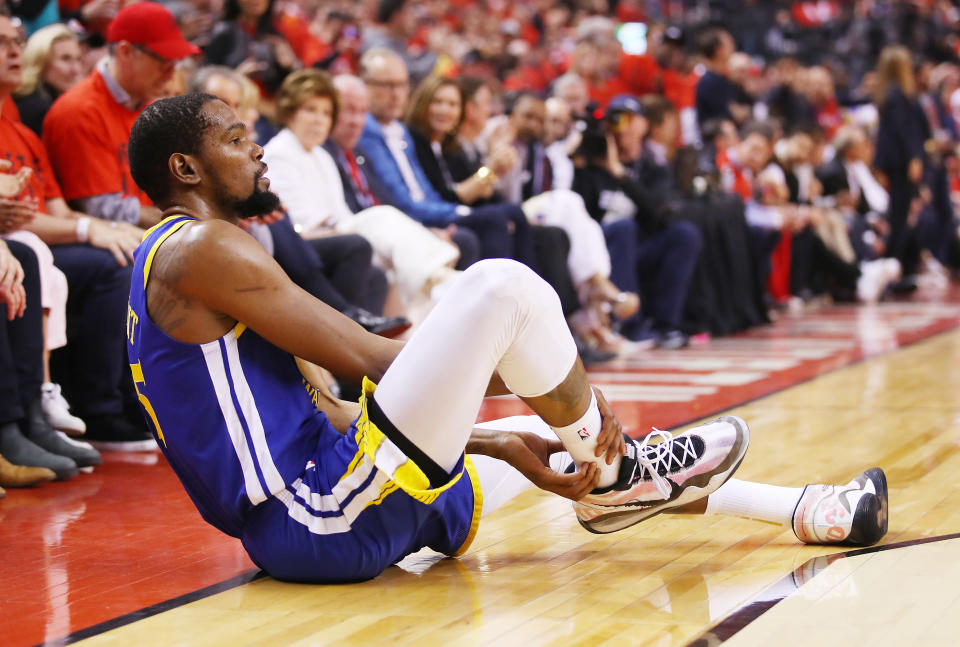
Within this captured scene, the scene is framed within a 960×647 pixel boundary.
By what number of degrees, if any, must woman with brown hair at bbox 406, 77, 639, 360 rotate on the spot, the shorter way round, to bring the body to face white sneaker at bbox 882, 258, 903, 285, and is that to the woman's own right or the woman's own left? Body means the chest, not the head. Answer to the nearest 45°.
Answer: approximately 90° to the woman's own left

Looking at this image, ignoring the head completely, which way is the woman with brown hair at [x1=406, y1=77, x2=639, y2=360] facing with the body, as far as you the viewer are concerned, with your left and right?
facing the viewer and to the right of the viewer

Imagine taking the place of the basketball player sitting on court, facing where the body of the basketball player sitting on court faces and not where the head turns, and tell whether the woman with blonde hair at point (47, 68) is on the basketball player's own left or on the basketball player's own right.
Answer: on the basketball player's own left

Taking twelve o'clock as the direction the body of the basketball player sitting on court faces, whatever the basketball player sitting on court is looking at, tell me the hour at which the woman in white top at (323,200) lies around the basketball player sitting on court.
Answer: The woman in white top is roughly at 9 o'clock from the basketball player sitting on court.

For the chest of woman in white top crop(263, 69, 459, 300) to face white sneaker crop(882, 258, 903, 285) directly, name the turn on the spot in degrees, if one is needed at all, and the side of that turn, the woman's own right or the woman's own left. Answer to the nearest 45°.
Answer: approximately 90° to the woman's own left

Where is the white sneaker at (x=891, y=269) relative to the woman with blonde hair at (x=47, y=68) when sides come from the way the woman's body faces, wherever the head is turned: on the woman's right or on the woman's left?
on the woman's left

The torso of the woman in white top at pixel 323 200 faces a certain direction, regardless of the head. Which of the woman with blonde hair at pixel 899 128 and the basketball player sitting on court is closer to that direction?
the basketball player sitting on court

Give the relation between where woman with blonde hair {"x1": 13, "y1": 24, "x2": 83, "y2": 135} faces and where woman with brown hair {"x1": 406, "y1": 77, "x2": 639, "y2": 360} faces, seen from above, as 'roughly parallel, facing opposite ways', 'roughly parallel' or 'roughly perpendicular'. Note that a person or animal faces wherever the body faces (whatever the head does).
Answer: roughly parallel

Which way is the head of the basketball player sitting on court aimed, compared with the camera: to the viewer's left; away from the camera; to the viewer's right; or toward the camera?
to the viewer's right

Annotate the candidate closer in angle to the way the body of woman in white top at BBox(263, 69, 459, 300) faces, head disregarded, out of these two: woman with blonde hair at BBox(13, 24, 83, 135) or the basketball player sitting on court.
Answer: the basketball player sitting on court

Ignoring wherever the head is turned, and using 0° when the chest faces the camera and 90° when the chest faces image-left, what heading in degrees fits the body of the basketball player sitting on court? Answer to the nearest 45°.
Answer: approximately 270°

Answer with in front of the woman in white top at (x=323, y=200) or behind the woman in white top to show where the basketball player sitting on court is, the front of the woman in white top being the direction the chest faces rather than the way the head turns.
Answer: in front

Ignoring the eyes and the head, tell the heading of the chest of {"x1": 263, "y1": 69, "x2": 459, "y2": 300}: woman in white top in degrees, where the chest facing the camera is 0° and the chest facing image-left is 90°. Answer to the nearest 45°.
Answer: approximately 315°
